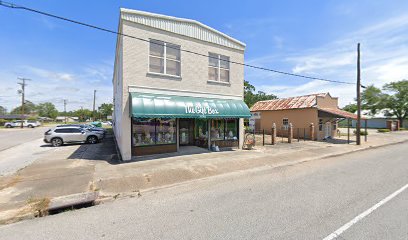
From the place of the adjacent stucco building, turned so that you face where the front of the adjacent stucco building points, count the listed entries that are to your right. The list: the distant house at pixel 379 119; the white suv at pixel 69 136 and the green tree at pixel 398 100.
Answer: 1

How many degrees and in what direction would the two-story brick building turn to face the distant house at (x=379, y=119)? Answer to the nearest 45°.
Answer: approximately 90° to its left

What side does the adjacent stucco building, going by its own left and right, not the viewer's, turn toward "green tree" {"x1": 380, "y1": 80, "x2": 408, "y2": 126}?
left

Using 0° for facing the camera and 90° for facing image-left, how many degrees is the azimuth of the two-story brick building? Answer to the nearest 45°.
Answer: approximately 315°

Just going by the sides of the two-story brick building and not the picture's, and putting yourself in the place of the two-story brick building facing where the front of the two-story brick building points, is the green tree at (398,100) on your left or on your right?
on your left

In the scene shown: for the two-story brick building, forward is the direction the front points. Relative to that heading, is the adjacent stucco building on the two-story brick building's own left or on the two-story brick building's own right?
on the two-story brick building's own left

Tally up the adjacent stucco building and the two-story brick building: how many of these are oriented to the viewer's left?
0

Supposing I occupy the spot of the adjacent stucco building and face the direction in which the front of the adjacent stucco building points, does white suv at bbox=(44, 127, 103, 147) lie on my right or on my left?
on my right
